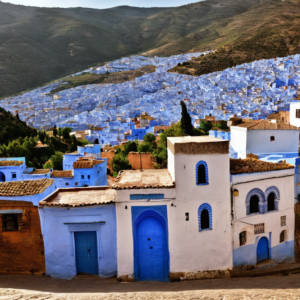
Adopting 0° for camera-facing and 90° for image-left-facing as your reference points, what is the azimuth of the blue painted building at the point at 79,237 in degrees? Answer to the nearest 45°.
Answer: approximately 0°

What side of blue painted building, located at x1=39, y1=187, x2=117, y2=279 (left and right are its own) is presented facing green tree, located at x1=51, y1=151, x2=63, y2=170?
back

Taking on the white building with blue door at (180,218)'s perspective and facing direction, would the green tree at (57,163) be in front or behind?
behind

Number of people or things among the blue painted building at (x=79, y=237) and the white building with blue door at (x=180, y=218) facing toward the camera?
2

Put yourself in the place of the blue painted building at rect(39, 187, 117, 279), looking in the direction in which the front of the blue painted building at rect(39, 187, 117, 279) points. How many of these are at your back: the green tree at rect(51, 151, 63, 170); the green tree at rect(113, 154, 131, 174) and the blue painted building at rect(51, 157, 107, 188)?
3

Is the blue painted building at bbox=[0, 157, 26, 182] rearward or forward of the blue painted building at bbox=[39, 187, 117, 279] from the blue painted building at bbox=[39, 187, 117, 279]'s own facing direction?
rearward

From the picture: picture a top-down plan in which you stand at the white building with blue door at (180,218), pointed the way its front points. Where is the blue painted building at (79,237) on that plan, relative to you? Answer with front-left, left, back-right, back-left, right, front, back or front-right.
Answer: right

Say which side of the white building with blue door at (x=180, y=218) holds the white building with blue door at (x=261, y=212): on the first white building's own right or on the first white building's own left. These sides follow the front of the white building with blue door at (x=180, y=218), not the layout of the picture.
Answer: on the first white building's own left

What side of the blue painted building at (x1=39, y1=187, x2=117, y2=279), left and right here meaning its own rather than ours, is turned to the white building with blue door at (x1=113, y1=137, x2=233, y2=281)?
left
